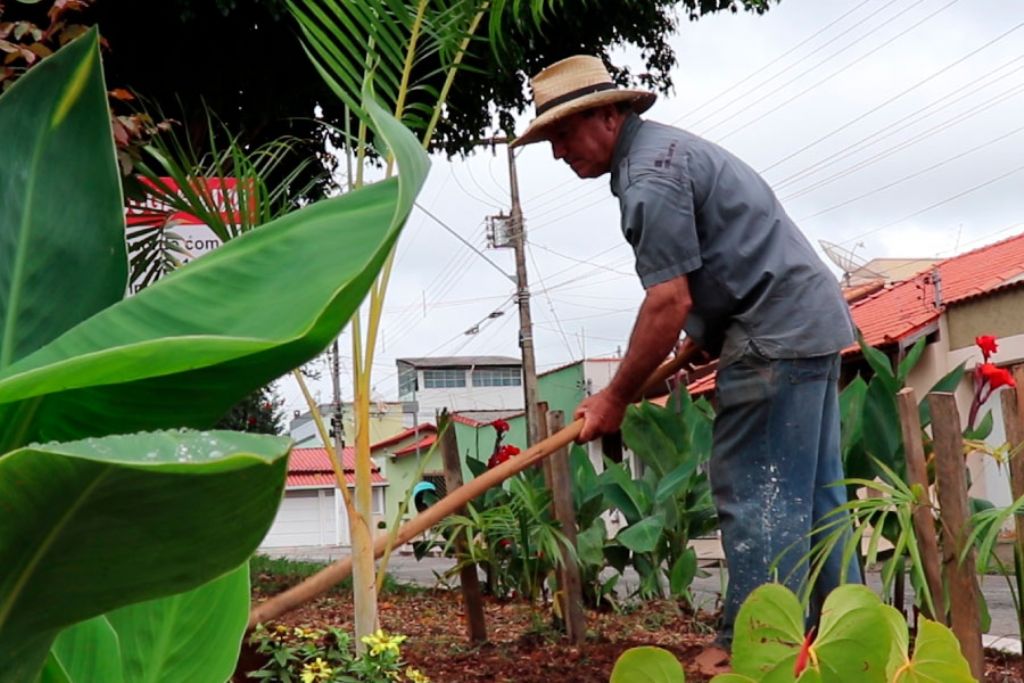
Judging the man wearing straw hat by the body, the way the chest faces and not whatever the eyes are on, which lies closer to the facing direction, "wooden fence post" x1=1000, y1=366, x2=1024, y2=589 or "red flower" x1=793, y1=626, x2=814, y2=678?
the red flower

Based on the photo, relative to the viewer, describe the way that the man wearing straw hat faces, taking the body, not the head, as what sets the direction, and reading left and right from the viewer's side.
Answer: facing to the left of the viewer

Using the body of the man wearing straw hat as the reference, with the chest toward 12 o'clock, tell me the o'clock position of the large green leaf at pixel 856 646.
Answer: The large green leaf is roughly at 9 o'clock from the man wearing straw hat.

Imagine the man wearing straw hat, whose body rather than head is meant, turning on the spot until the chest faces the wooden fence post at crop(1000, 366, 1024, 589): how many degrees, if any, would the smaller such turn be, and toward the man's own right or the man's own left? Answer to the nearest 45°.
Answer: approximately 180°

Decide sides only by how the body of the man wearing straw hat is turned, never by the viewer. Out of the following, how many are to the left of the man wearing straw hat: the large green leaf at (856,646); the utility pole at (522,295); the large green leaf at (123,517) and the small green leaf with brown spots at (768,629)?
3

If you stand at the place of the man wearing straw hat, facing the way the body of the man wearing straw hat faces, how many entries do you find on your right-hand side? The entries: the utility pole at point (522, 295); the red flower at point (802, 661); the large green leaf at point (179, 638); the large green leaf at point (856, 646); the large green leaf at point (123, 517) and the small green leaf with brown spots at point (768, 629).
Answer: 1

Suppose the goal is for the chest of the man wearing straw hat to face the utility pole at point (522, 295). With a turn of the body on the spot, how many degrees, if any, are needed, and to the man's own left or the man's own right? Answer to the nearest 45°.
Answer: approximately 90° to the man's own right

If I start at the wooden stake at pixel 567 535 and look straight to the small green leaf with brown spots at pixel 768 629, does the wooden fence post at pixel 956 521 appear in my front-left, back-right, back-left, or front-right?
front-left

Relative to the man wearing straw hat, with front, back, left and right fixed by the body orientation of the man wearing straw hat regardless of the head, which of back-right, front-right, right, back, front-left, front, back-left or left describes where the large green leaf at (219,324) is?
left

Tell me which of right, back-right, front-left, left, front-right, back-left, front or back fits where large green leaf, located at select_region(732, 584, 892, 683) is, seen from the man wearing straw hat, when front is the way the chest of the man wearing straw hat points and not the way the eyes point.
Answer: left

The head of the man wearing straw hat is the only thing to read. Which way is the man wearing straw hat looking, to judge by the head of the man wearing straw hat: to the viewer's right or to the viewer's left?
to the viewer's left
